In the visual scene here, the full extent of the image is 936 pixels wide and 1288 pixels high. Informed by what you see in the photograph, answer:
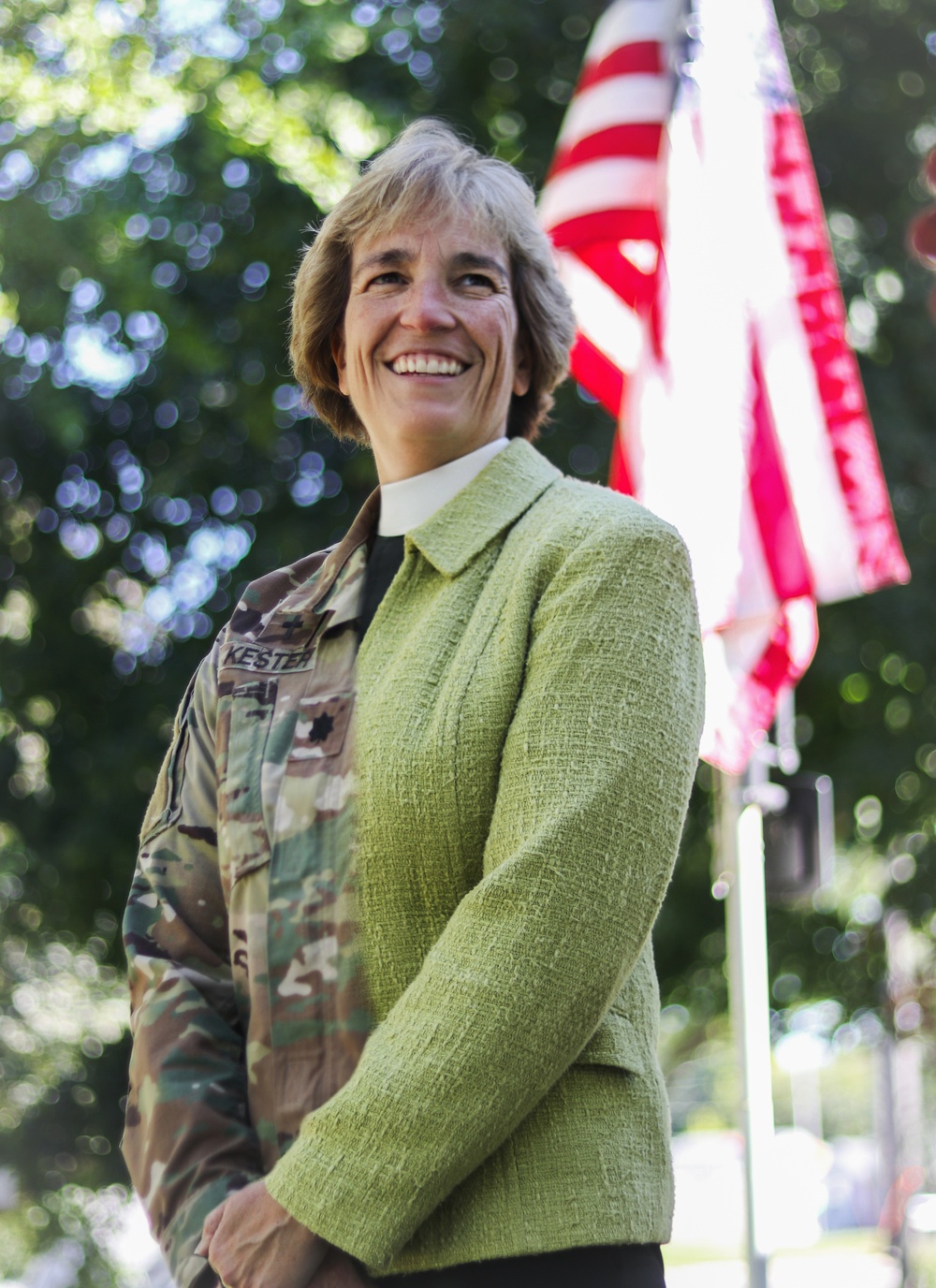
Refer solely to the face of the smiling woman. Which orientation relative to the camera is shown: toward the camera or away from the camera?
toward the camera

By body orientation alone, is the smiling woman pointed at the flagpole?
no
